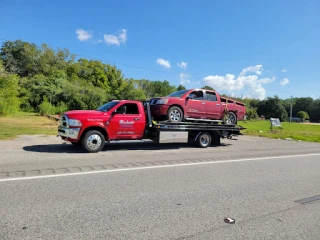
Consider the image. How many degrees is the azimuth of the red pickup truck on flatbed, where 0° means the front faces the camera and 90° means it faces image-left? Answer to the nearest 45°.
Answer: approximately 45°

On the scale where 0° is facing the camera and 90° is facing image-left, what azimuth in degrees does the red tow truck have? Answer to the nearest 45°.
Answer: approximately 45°

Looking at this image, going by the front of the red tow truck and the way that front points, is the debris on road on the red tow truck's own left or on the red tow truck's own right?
on the red tow truck's own left
